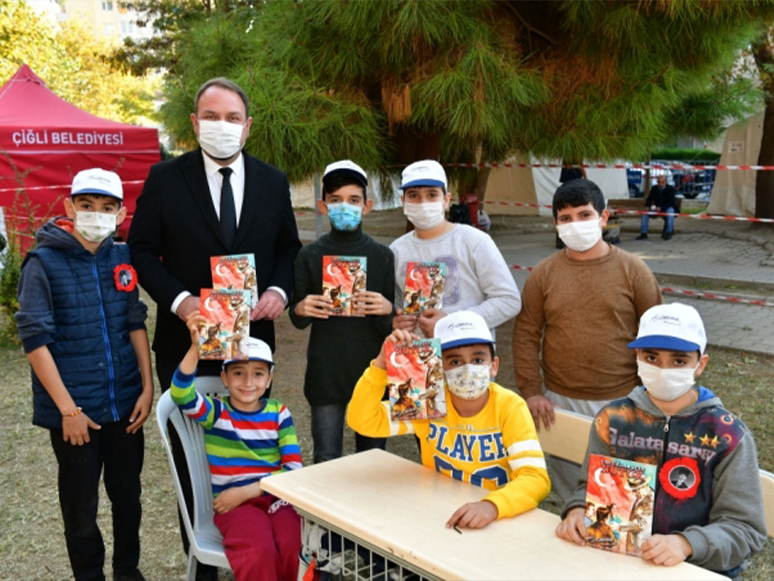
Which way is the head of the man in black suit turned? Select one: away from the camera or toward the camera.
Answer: toward the camera

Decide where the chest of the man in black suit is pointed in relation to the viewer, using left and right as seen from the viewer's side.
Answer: facing the viewer

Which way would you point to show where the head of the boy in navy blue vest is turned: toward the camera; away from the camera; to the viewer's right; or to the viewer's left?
toward the camera

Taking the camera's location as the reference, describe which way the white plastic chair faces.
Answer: facing the viewer and to the right of the viewer

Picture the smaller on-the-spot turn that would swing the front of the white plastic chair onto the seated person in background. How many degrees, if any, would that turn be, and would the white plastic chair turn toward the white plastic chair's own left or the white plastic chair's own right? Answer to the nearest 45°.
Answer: approximately 90° to the white plastic chair's own left

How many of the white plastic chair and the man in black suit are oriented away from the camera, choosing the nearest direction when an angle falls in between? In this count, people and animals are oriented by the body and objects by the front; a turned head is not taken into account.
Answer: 0

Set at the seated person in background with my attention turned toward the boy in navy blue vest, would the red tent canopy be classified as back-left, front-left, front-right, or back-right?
front-right
